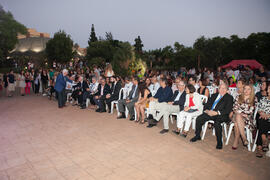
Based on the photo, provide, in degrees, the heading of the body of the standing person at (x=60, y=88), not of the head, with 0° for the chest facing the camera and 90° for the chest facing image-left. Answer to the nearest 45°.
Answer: approximately 270°

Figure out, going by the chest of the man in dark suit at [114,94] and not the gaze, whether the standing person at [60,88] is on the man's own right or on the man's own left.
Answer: on the man's own right

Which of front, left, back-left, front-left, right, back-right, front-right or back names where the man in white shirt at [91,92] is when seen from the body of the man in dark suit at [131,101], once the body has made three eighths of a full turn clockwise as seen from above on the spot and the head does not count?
front-left

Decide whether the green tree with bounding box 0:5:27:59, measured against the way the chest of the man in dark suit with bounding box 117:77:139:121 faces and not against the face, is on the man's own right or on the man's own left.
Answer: on the man's own right

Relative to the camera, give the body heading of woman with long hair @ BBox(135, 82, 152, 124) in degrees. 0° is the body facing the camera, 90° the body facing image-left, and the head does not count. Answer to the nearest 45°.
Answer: approximately 45°

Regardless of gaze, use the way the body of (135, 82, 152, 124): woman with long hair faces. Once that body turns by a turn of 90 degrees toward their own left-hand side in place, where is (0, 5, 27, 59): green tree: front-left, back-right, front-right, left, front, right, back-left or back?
back

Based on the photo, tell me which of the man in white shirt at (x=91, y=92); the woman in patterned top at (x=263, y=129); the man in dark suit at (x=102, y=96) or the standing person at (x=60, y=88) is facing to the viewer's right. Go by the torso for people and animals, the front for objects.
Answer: the standing person

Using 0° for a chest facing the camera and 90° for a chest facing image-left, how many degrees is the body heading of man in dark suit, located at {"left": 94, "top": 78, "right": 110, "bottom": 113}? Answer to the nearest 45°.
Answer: approximately 45°

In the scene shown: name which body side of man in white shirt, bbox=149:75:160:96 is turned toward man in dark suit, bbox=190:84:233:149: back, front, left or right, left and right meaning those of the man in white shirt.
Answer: left

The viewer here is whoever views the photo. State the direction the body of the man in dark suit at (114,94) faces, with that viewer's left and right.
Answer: facing the viewer and to the left of the viewer

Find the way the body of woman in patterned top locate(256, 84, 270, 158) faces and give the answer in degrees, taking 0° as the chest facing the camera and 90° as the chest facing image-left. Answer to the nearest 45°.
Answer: approximately 45°

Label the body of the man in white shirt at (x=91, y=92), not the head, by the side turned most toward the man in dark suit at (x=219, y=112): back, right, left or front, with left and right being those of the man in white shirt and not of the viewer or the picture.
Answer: left

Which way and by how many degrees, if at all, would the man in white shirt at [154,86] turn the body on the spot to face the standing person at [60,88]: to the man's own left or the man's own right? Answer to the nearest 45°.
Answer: approximately 45° to the man's own right

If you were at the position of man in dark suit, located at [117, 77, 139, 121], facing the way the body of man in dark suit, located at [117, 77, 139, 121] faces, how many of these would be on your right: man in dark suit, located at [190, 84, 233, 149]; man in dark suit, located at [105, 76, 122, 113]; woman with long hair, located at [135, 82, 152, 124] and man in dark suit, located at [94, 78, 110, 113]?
2

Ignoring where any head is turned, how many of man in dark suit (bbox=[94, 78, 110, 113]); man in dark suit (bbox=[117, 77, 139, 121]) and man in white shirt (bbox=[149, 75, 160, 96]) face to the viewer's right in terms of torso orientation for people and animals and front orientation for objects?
0
